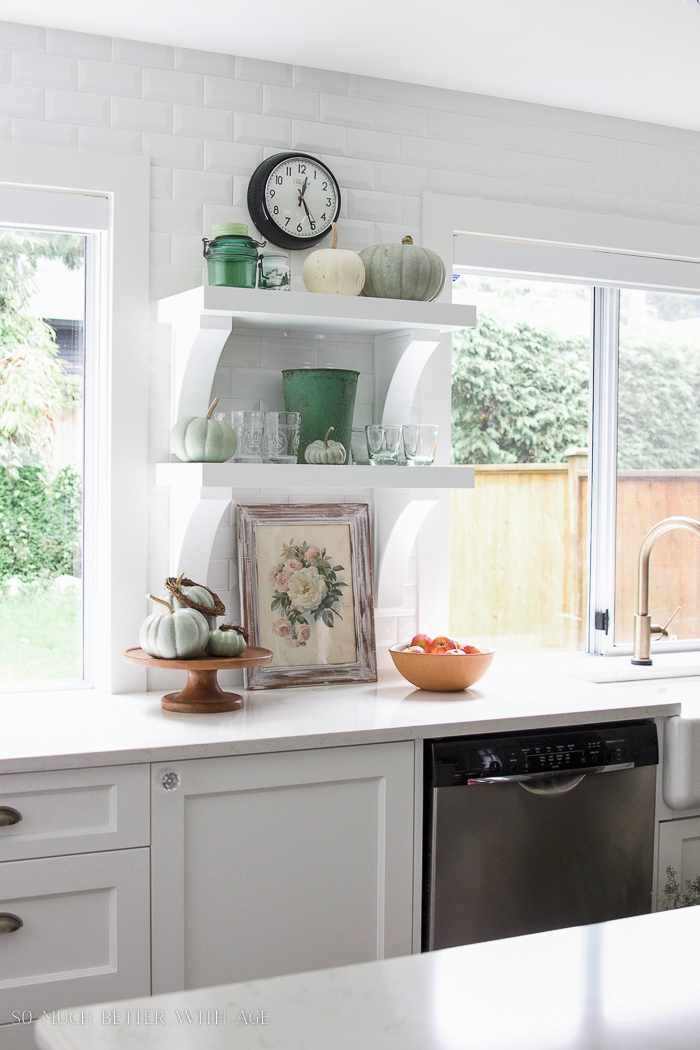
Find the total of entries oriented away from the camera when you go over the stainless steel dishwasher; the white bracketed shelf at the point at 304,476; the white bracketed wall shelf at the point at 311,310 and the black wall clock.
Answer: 0

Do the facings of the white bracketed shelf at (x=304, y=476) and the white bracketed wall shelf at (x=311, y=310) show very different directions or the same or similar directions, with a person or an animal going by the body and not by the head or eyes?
same or similar directions

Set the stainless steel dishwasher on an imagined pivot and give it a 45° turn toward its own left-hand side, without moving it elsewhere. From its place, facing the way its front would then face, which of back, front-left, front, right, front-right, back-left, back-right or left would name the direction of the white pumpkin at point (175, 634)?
back

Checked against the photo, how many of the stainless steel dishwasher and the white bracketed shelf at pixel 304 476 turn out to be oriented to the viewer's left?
0

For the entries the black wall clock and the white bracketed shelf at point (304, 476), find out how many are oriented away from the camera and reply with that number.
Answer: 0

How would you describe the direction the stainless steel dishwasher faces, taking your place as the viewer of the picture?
facing the viewer and to the right of the viewer

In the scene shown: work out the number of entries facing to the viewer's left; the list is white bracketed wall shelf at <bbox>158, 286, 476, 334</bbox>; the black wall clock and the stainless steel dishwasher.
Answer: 0
